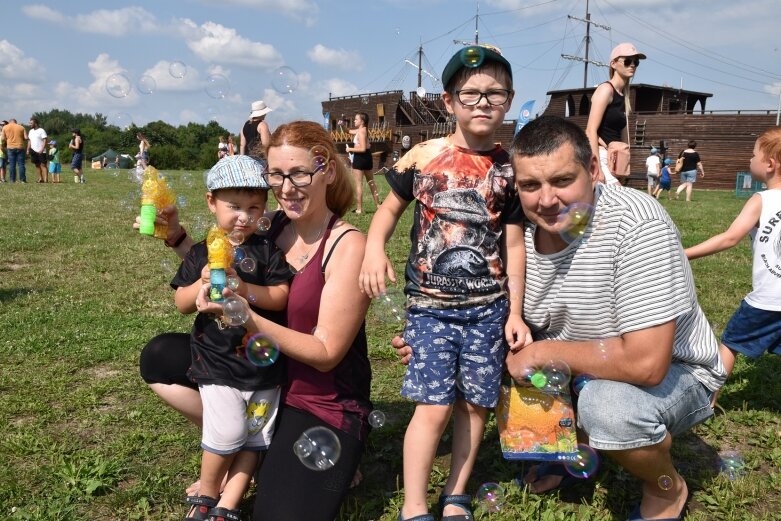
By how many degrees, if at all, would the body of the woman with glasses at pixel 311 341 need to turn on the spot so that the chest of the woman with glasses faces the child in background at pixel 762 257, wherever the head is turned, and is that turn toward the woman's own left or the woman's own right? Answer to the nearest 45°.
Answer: approximately 135° to the woman's own left

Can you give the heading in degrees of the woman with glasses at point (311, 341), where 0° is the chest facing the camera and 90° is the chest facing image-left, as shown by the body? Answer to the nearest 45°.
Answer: approximately 45°

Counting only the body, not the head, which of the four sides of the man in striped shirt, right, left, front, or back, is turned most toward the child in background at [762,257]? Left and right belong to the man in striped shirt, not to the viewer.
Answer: back

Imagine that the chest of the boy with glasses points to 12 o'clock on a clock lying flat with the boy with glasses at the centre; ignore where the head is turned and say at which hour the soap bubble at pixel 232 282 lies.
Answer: The soap bubble is roughly at 2 o'clock from the boy with glasses.

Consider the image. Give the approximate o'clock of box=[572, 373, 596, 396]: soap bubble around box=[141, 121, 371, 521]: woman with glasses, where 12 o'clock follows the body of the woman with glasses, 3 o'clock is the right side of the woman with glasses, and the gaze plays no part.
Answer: The soap bubble is roughly at 8 o'clock from the woman with glasses.

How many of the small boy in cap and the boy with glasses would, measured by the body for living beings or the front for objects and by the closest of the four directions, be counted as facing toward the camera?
2

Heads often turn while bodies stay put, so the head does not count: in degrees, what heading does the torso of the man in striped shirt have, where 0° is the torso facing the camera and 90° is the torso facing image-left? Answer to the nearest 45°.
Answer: approximately 45°

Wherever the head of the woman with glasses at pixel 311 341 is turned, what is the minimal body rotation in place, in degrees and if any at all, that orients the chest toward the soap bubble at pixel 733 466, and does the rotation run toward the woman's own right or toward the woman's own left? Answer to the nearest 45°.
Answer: approximately 135° to the woman's own left
